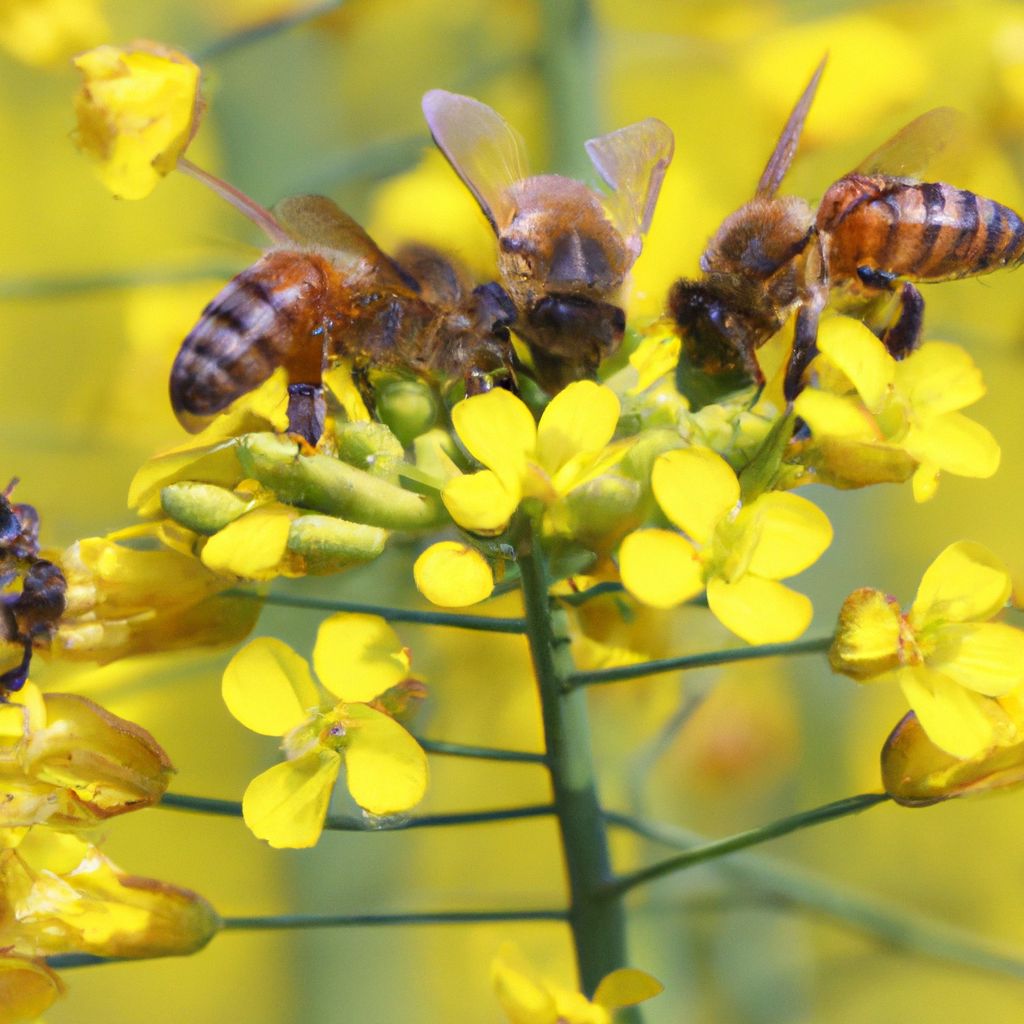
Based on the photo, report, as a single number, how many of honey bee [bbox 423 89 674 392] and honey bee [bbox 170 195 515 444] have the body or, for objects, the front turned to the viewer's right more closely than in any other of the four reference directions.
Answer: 1

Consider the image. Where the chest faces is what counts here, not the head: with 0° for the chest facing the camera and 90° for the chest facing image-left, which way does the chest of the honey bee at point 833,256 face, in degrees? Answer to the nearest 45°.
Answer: approximately 90°

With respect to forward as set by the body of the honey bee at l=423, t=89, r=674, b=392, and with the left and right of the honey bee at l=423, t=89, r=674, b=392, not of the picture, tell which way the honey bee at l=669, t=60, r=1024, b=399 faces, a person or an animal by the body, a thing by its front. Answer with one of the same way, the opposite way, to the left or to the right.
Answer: to the right

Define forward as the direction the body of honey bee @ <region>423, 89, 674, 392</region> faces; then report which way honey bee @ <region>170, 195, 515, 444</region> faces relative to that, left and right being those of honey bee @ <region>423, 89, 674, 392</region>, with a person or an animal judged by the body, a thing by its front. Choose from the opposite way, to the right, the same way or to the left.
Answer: to the left

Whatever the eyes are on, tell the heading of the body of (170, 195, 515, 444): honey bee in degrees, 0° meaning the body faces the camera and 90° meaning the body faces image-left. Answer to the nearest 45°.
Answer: approximately 270°
